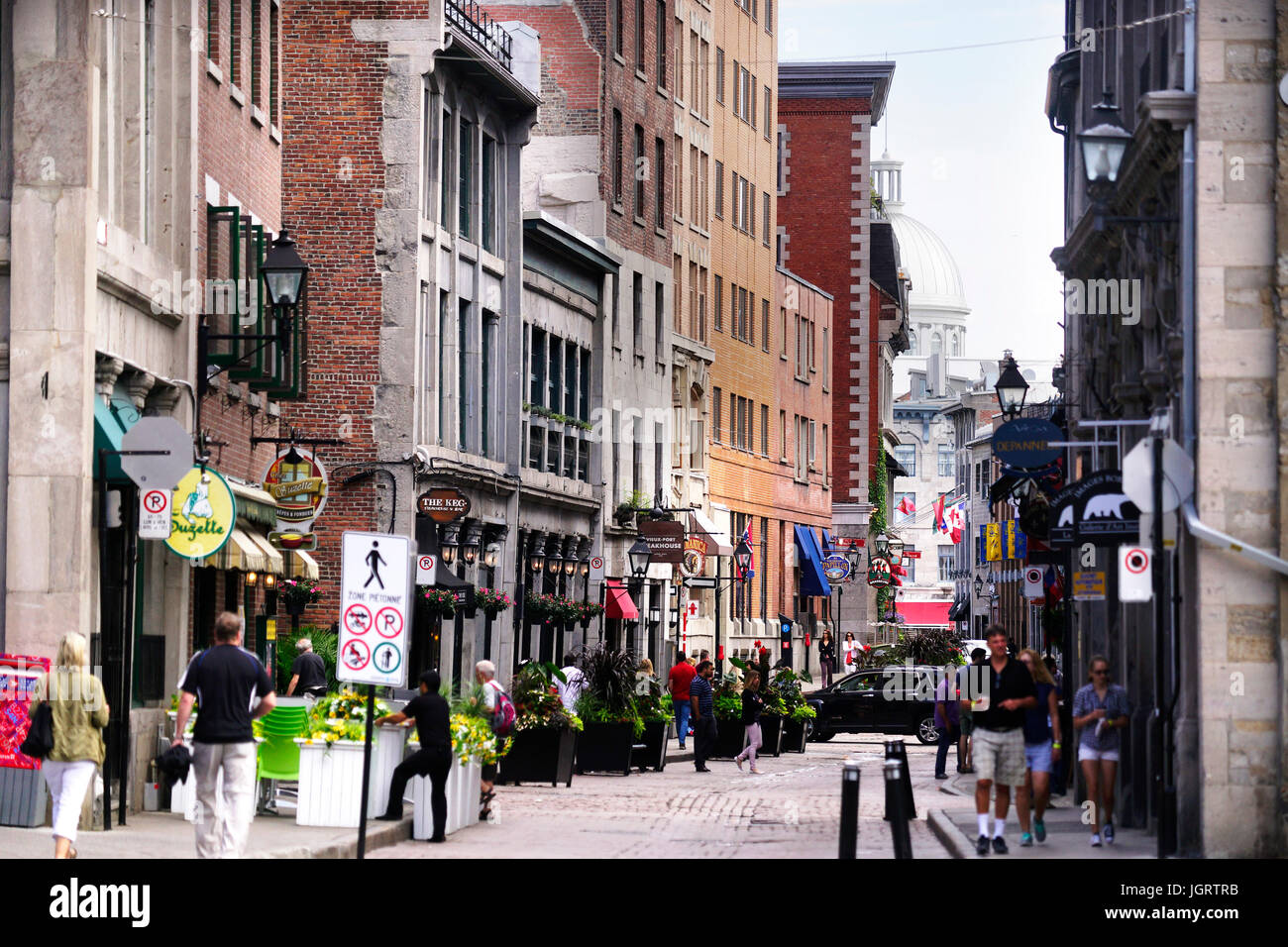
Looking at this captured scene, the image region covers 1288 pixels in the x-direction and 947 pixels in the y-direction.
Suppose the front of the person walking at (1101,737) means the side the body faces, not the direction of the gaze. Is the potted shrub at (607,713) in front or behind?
behind

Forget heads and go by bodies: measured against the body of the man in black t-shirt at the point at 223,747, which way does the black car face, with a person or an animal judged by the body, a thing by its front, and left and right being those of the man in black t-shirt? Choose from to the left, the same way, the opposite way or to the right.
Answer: to the left

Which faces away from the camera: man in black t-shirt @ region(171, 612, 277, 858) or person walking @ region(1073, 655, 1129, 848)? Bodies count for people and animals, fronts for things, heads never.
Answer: the man in black t-shirt

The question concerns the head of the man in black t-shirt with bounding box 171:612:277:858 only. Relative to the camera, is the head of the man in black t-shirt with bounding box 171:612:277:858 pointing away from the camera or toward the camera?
away from the camera

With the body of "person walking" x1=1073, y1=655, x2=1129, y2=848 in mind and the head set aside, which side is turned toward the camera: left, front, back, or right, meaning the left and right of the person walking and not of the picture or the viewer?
front

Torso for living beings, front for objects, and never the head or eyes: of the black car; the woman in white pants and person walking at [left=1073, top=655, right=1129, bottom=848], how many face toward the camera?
1

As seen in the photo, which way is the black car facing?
to the viewer's left

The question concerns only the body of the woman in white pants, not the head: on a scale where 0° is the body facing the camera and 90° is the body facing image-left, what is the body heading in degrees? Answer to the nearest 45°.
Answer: approximately 180°

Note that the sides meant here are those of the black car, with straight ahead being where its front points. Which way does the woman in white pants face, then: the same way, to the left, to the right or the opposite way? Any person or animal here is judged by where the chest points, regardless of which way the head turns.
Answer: to the right

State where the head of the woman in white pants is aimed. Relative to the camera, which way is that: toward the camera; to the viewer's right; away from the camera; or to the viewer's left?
away from the camera

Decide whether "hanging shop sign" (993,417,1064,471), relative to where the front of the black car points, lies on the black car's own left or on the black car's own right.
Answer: on the black car's own left

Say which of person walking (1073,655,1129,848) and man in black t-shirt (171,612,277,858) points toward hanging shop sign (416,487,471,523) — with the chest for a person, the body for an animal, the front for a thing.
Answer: the man in black t-shirt

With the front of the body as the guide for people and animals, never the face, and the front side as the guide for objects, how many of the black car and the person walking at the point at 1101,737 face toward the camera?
1

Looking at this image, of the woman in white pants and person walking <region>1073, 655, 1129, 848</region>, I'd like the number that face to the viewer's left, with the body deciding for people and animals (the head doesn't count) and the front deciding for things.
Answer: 0

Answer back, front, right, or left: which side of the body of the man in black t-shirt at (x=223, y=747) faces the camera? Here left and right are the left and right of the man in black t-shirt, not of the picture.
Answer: back
